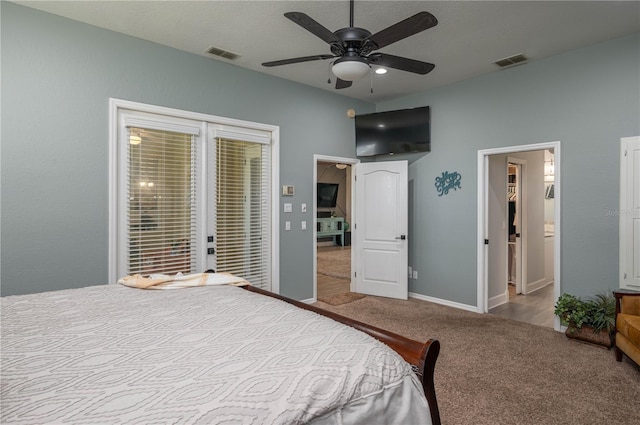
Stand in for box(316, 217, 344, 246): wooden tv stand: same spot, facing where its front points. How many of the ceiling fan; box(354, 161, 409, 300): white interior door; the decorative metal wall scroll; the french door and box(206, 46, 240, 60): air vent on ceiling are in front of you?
5

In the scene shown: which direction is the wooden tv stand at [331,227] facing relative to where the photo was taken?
toward the camera

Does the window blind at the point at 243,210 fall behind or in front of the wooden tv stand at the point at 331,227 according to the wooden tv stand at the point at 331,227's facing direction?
in front

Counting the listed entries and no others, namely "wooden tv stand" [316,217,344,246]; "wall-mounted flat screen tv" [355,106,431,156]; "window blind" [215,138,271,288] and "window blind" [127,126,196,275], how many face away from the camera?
0

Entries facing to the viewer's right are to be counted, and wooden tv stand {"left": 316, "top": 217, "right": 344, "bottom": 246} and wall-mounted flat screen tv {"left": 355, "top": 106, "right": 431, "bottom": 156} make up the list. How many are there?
0

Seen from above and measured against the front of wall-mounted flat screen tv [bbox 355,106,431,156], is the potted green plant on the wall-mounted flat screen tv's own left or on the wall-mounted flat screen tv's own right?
on the wall-mounted flat screen tv's own left

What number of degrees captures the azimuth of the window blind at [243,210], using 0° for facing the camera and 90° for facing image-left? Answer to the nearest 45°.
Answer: approximately 315°

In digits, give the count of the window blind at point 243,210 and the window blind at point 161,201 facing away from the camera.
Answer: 0

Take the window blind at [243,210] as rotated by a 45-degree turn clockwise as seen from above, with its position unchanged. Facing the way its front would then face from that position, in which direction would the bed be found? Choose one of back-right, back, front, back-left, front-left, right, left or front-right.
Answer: front

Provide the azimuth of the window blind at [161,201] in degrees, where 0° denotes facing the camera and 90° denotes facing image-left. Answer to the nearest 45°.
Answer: approximately 315°

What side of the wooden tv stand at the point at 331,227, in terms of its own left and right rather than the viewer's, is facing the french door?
front

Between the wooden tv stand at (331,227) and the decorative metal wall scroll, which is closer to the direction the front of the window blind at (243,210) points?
the decorative metal wall scroll

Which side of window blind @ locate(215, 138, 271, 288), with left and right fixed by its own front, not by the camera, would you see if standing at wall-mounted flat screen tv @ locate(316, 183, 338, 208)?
left

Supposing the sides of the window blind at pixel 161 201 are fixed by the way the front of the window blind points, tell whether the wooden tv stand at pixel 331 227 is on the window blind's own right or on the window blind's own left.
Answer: on the window blind's own left

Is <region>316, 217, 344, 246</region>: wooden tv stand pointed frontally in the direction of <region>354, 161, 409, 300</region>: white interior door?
yes

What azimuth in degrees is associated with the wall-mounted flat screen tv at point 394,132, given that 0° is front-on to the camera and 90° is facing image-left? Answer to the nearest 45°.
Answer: approximately 45°

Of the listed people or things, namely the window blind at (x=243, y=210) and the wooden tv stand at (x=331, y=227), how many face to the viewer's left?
0
